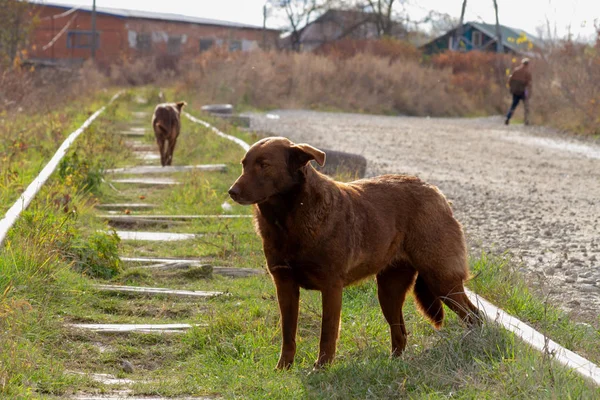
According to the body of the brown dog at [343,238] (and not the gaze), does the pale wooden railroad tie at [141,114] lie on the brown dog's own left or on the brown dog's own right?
on the brown dog's own right

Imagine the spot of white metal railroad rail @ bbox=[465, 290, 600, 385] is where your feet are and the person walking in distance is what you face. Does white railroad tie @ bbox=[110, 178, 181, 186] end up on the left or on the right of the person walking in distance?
left

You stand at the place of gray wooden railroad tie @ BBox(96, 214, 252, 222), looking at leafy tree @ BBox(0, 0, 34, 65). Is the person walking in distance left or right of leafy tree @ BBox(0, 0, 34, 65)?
right

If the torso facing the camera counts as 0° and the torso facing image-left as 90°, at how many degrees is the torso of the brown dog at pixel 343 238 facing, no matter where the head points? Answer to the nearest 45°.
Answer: approximately 45°

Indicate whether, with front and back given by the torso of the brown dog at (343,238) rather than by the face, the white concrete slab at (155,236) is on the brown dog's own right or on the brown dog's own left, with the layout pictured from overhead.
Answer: on the brown dog's own right

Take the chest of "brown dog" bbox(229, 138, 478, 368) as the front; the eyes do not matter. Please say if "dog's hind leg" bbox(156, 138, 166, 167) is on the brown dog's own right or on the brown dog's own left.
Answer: on the brown dog's own right
